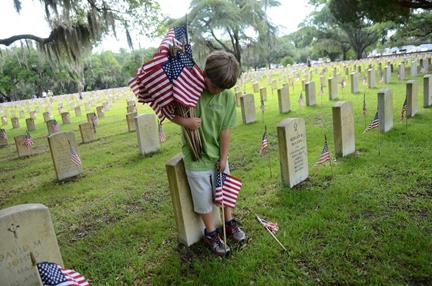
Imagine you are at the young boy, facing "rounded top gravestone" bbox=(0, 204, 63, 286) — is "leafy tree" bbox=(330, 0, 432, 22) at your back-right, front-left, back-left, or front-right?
back-right

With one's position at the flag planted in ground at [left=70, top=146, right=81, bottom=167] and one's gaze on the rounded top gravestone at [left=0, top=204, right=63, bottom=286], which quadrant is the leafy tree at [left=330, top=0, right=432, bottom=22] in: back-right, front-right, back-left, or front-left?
back-left

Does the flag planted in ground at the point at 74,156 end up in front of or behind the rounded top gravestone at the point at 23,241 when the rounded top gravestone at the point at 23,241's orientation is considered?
behind

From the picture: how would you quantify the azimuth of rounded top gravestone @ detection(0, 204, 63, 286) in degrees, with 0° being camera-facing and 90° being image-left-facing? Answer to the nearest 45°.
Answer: approximately 0°

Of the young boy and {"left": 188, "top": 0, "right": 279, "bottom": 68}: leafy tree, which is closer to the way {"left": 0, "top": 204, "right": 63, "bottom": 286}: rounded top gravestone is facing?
the young boy

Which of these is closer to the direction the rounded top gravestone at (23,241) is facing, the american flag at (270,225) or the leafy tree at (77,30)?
the american flag

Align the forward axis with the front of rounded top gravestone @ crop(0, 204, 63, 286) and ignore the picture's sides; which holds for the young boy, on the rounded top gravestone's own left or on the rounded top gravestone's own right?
on the rounded top gravestone's own left

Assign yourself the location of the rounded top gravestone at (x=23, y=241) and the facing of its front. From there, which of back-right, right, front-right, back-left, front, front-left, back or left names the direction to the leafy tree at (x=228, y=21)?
back-left

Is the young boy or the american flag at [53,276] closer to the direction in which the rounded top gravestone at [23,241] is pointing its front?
the american flag

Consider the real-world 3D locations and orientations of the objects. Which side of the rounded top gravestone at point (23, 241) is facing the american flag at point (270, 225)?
left

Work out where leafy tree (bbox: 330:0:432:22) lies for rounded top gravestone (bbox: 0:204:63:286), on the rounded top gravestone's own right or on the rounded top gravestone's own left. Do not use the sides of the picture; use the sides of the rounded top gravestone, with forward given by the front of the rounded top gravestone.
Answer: on the rounded top gravestone's own left

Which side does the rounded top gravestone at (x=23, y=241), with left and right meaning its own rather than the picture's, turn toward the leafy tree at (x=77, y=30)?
back
